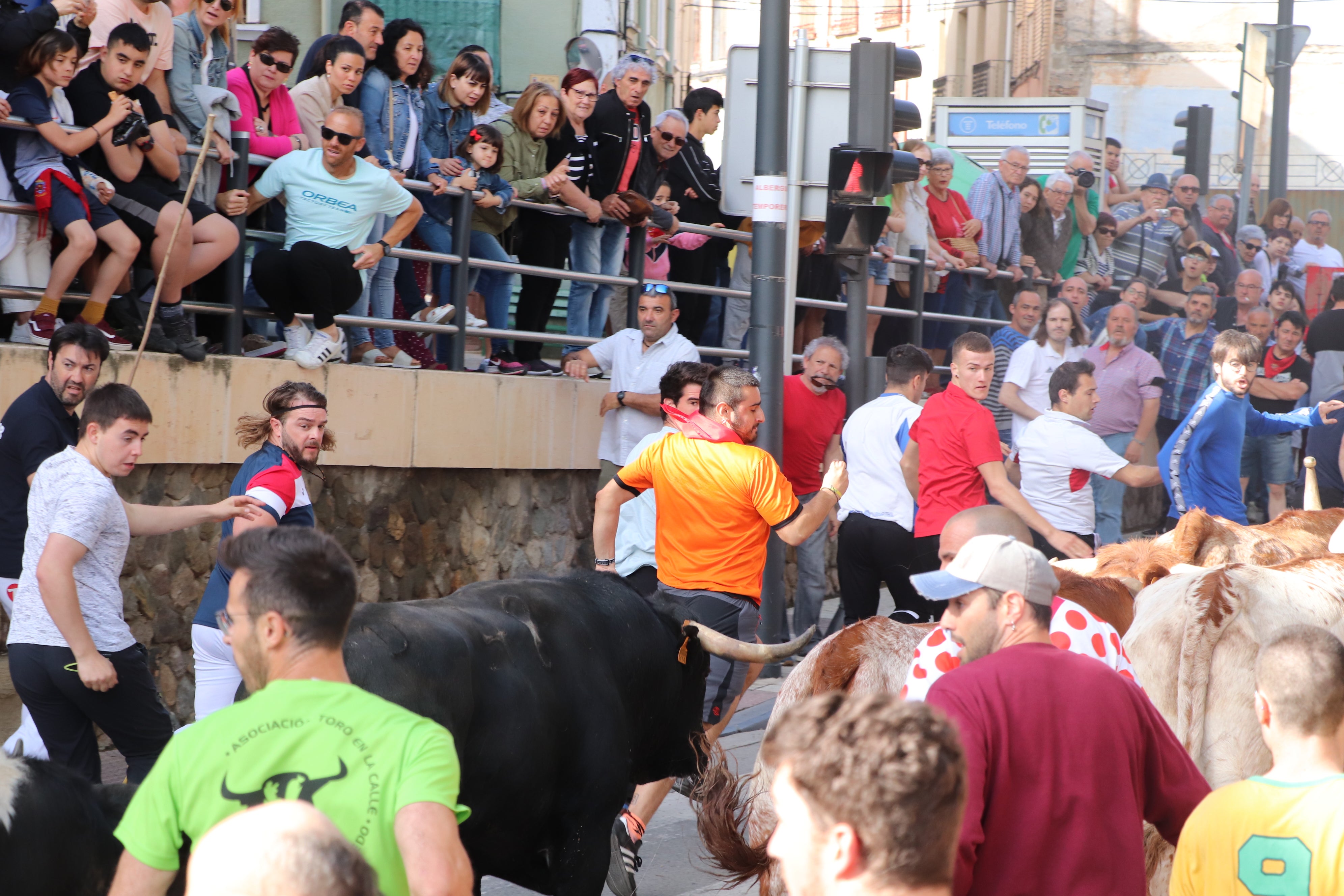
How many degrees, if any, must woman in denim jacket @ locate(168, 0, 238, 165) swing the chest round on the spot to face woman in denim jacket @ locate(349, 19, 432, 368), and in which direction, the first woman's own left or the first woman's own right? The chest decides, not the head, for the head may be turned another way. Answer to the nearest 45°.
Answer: approximately 90° to the first woman's own left

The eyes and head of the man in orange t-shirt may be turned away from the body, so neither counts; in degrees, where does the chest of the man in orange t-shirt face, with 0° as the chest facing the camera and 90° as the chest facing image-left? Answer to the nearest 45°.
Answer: approximately 225°

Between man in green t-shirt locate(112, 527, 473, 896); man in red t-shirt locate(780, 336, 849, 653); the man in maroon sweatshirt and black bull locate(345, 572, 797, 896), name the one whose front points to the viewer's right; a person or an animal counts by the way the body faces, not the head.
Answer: the black bull

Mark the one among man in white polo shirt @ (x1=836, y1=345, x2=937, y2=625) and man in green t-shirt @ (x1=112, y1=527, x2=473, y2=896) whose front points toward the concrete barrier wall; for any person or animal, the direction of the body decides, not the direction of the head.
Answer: the man in green t-shirt

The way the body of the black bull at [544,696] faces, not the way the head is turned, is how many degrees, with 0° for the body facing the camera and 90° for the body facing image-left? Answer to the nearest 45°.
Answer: approximately 270°

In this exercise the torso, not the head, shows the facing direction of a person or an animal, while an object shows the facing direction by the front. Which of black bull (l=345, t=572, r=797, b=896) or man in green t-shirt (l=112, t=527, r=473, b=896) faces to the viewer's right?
the black bull

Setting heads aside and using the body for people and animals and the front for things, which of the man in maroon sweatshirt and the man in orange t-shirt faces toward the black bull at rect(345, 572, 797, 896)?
the man in maroon sweatshirt

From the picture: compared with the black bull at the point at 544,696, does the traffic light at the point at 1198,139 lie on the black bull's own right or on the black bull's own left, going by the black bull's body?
on the black bull's own left

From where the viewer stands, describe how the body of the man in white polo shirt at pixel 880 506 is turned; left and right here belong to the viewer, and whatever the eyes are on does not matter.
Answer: facing away from the viewer and to the right of the viewer

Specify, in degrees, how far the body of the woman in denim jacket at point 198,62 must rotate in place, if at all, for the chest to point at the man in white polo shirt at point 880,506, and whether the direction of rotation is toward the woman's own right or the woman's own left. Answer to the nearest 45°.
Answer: approximately 45° to the woman's own left

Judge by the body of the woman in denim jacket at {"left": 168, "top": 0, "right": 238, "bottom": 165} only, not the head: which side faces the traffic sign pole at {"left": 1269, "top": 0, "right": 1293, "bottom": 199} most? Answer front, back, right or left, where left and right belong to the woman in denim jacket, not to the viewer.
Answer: left

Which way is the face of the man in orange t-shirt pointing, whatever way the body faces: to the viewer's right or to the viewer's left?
to the viewer's right
